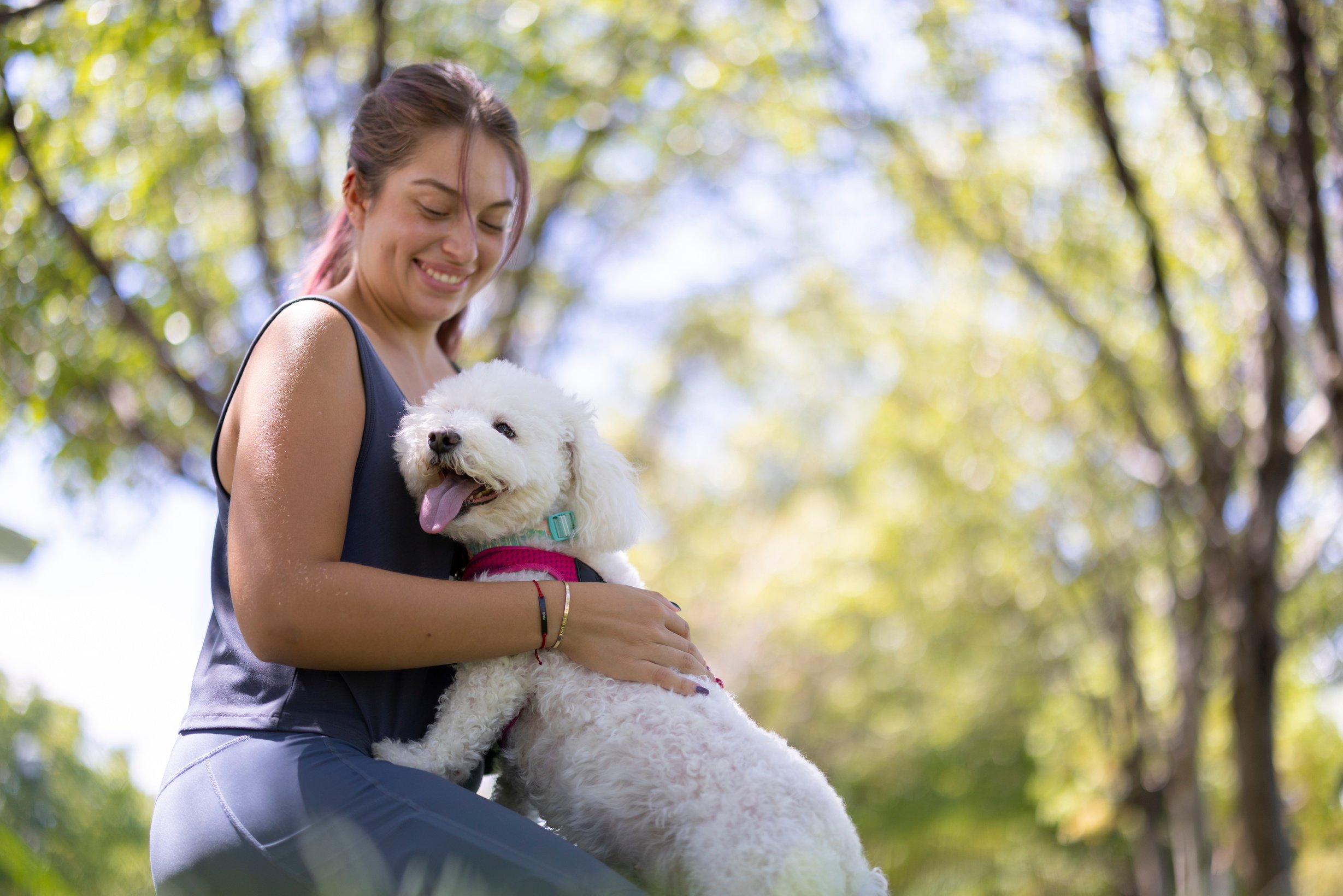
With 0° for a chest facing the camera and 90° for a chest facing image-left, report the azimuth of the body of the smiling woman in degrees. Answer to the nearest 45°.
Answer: approximately 270°

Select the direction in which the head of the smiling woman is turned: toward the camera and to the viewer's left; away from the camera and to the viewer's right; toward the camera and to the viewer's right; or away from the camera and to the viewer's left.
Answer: toward the camera and to the viewer's right

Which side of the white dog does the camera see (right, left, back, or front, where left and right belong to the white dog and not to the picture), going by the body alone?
left

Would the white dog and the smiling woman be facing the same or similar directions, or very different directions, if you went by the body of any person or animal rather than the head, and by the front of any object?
very different directions
